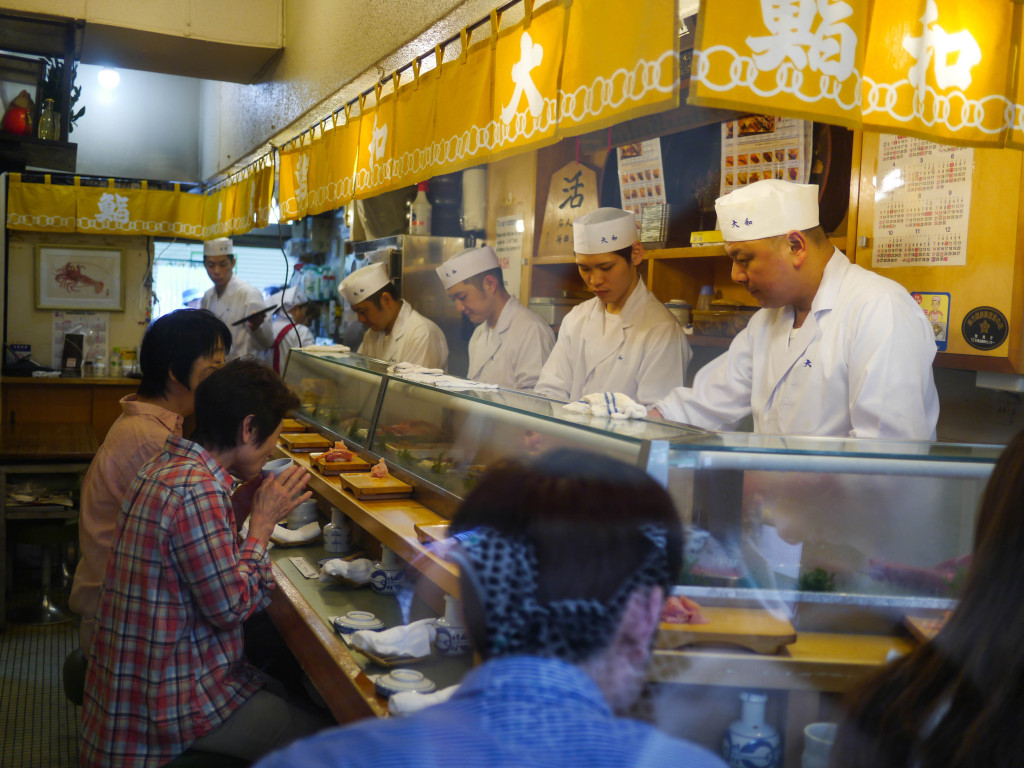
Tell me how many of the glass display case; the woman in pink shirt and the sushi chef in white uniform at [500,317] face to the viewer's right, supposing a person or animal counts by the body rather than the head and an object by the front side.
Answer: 1

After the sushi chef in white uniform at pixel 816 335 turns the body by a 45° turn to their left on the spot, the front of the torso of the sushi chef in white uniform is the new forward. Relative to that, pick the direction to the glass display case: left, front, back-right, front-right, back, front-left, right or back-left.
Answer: front

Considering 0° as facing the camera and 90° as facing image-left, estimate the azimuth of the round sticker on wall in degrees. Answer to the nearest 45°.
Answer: approximately 0°

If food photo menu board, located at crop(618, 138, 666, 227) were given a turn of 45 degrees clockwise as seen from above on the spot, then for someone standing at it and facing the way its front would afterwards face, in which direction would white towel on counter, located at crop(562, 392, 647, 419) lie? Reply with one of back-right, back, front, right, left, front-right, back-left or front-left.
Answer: front-left

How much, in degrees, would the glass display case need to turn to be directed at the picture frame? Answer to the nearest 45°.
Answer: approximately 90° to its right

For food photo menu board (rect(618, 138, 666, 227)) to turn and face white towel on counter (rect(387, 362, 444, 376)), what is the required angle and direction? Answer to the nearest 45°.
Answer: approximately 45° to its right

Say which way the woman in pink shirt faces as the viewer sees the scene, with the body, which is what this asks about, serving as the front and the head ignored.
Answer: to the viewer's right

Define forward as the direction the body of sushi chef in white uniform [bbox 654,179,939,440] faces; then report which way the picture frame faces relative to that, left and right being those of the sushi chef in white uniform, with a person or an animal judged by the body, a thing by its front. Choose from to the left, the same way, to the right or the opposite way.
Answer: to the left

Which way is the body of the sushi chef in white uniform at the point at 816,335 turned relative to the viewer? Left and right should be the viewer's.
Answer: facing the viewer and to the left of the viewer

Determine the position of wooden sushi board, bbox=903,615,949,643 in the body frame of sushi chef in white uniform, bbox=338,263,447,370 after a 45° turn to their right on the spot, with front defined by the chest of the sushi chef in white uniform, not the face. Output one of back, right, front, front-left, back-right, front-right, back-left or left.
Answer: left

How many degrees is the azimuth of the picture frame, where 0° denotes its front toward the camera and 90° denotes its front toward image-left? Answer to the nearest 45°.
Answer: approximately 0°
